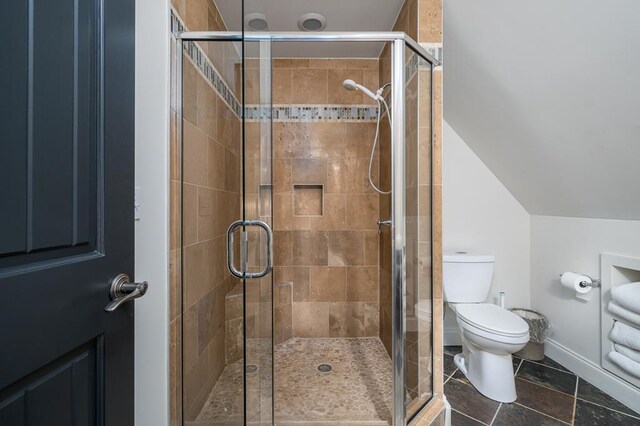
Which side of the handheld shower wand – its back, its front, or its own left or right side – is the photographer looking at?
left

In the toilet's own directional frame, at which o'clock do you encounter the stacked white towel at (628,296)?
The stacked white towel is roughly at 10 o'clock from the toilet.

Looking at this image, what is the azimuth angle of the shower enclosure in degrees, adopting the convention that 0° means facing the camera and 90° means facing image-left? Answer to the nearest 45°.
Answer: approximately 0°

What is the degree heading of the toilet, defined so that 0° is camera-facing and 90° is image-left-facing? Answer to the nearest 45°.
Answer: approximately 315°

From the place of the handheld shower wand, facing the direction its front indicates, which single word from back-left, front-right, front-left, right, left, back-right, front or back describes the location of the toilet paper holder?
back

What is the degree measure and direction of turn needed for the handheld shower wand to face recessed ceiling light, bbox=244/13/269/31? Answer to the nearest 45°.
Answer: approximately 45° to its left

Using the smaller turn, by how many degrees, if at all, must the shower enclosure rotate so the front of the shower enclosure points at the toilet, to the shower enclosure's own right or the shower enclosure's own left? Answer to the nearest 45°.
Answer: approximately 90° to the shower enclosure's own left

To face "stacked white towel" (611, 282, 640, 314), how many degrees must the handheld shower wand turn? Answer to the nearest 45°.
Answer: approximately 180°

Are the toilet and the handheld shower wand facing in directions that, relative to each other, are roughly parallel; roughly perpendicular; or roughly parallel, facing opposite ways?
roughly perpendicular

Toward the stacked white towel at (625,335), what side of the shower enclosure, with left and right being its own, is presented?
left
